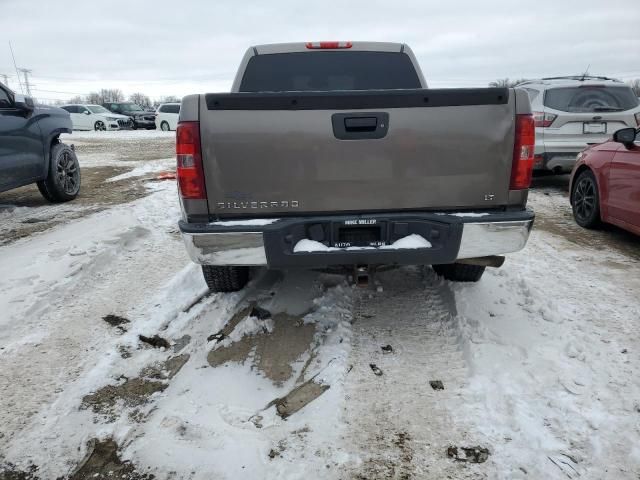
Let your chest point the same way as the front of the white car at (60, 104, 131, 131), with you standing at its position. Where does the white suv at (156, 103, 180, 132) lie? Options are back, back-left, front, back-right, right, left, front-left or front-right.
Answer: front

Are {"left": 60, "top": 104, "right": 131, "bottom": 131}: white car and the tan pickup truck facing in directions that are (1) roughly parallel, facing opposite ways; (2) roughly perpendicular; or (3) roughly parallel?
roughly perpendicular

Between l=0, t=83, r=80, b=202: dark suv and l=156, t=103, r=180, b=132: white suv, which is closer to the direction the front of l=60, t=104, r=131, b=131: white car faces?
the white suv

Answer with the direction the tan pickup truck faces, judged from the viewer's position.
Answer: facing away from the viewer

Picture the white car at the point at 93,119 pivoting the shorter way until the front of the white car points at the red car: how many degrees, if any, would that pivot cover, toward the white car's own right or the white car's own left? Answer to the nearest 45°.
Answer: approximately 45° to the white car's own right

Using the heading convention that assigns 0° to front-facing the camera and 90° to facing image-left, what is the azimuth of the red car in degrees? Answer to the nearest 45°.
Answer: approximately 135°

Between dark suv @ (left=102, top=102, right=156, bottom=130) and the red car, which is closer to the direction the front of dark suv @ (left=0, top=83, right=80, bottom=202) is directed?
the dark suv

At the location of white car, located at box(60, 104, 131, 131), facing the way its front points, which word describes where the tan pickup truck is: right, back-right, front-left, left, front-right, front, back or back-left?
front-right

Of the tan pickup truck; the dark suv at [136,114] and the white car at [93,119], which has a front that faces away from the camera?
the tan pickup truck
